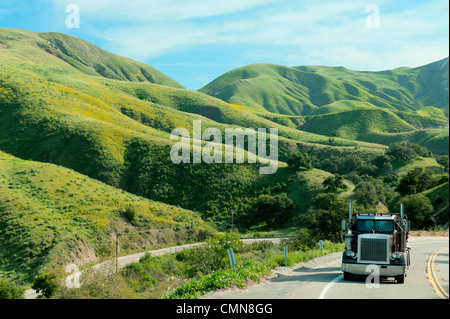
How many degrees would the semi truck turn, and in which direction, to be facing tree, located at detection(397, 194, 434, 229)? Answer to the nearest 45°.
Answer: approximately 180°

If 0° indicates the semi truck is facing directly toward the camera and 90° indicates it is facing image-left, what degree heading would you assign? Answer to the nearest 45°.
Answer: approximately 0°

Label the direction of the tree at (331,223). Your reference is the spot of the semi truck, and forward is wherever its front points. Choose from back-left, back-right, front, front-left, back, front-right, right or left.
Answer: back
